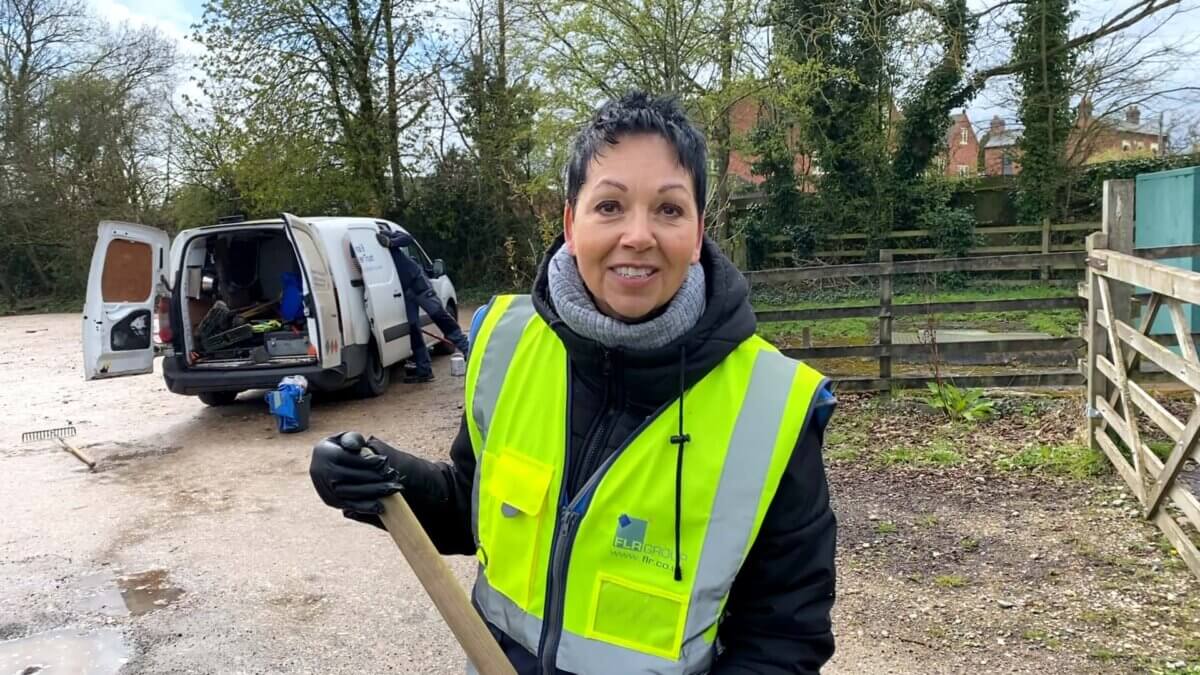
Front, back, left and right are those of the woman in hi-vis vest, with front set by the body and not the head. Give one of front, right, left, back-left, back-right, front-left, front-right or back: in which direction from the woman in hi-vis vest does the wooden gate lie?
back

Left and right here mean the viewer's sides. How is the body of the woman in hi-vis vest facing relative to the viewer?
facing the viewer and to the left of the viewer

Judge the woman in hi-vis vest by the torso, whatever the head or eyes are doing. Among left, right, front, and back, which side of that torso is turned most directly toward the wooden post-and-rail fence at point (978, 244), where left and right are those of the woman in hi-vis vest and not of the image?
back

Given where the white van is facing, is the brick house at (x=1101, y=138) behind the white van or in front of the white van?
in front

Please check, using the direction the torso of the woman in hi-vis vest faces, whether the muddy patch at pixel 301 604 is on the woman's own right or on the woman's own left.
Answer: on the woman's own right

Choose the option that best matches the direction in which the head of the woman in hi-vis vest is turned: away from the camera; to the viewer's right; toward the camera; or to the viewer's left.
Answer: toward the camera

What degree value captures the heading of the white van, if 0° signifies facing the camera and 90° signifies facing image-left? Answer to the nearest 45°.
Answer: approximately 225°

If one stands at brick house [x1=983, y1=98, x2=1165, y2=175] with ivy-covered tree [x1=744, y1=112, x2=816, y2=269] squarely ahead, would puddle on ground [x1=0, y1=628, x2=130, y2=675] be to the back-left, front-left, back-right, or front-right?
front-left
